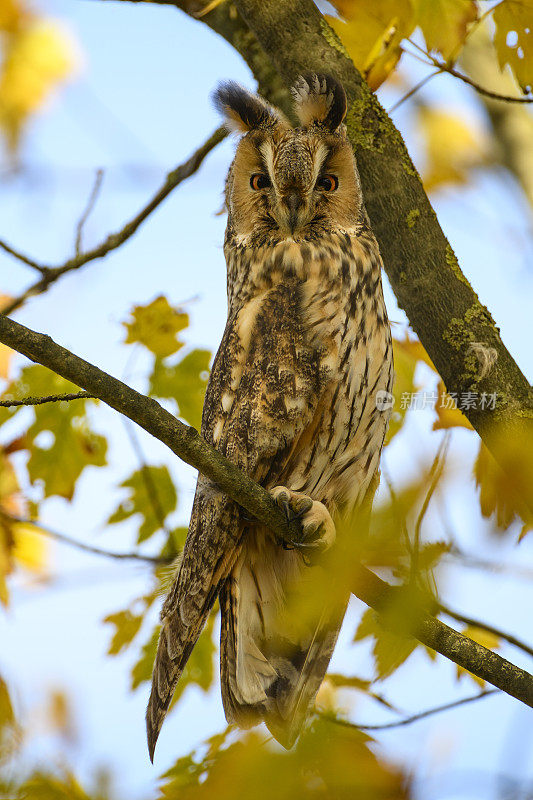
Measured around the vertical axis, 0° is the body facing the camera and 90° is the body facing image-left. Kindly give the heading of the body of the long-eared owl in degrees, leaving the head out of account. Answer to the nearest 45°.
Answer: approximately 315°
